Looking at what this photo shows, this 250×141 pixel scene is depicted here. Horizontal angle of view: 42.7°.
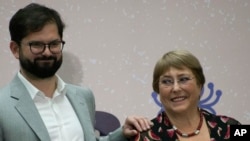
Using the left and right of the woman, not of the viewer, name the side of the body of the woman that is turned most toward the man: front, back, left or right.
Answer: right

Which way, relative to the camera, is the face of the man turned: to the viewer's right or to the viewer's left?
to the viewer's right

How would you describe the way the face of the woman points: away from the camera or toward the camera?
toward the camera

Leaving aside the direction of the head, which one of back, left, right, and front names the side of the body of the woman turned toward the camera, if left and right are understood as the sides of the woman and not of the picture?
front
